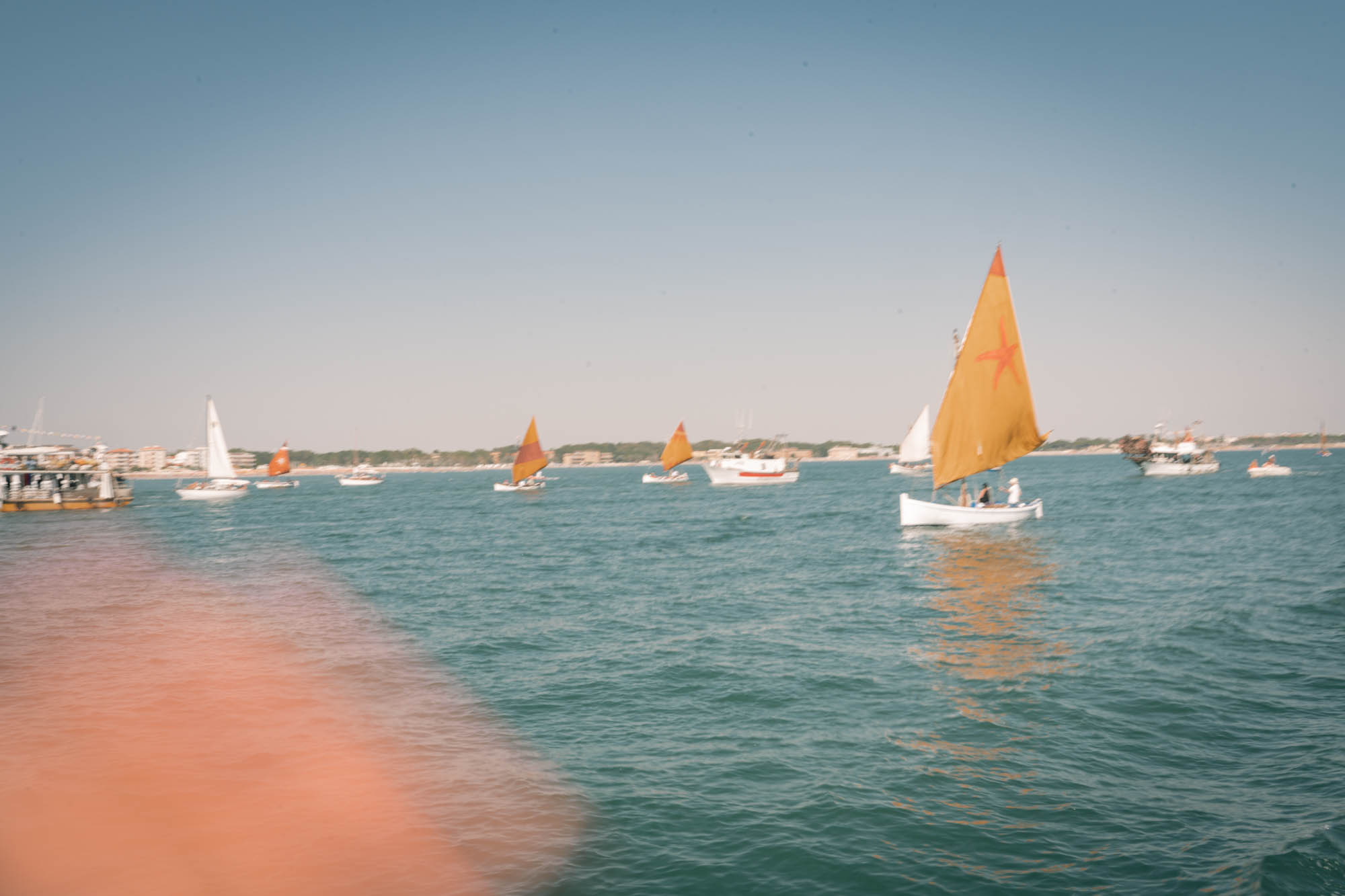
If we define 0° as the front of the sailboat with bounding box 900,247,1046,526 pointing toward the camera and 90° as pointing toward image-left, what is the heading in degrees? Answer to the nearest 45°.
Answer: approximately 90°
